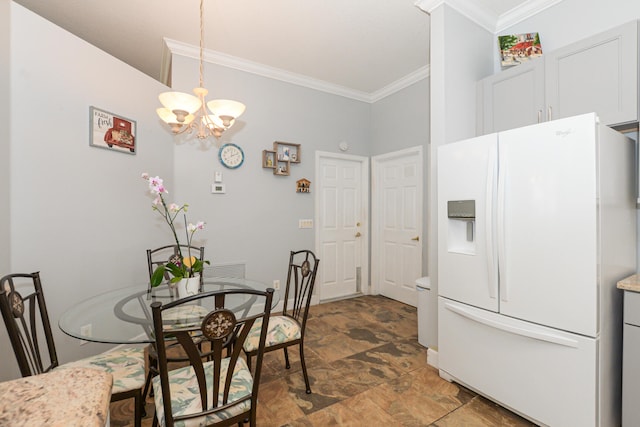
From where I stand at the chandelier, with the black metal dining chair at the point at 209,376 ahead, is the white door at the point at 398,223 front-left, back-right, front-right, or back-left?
back-left

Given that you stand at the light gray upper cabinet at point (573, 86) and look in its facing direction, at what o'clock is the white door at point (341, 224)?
The white door is roughly at 2 o'clock from the light gray upper cabinet.

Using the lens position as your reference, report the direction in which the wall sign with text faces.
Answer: facing the viewer and to the right of the viewer

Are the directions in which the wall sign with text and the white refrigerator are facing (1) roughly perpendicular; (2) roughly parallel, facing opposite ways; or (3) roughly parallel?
roughly parallel, facing opposite ways

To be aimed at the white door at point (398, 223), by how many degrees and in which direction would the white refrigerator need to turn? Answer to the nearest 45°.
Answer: approximately 90° to its right

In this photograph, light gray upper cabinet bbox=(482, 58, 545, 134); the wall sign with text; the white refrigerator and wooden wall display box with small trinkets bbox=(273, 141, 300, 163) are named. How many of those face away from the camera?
0

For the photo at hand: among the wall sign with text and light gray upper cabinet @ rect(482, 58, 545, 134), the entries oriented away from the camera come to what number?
0

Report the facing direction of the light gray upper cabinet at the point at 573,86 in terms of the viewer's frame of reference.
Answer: facing the viewer and to the left of the viewer

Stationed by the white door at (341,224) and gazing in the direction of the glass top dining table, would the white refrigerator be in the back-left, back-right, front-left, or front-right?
front-left

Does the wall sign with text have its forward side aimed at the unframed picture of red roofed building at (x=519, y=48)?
yes

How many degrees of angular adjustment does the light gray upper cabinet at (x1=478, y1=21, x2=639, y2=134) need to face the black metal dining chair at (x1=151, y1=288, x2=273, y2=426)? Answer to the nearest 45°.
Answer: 0° — it already faces it

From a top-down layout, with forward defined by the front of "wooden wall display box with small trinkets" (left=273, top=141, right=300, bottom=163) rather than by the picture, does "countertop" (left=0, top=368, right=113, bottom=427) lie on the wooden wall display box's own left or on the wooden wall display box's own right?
on the wooden wall display box's own right

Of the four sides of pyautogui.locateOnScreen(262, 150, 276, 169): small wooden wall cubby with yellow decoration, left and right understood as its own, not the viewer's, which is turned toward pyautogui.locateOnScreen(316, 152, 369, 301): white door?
left

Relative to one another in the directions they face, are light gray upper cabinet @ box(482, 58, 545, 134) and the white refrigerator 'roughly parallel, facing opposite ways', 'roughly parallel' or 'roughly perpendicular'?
roughly parallel

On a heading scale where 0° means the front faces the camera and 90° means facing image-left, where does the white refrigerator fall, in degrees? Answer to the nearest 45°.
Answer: approximately 45°

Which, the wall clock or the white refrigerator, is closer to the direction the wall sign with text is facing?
the white refrigerator

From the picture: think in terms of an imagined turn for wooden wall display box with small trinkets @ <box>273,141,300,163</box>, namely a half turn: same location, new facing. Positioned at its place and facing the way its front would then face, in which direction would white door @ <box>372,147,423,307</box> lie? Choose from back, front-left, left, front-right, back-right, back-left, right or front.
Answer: back-right

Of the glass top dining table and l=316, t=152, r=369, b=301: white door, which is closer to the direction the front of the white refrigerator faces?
the glass top dining table
